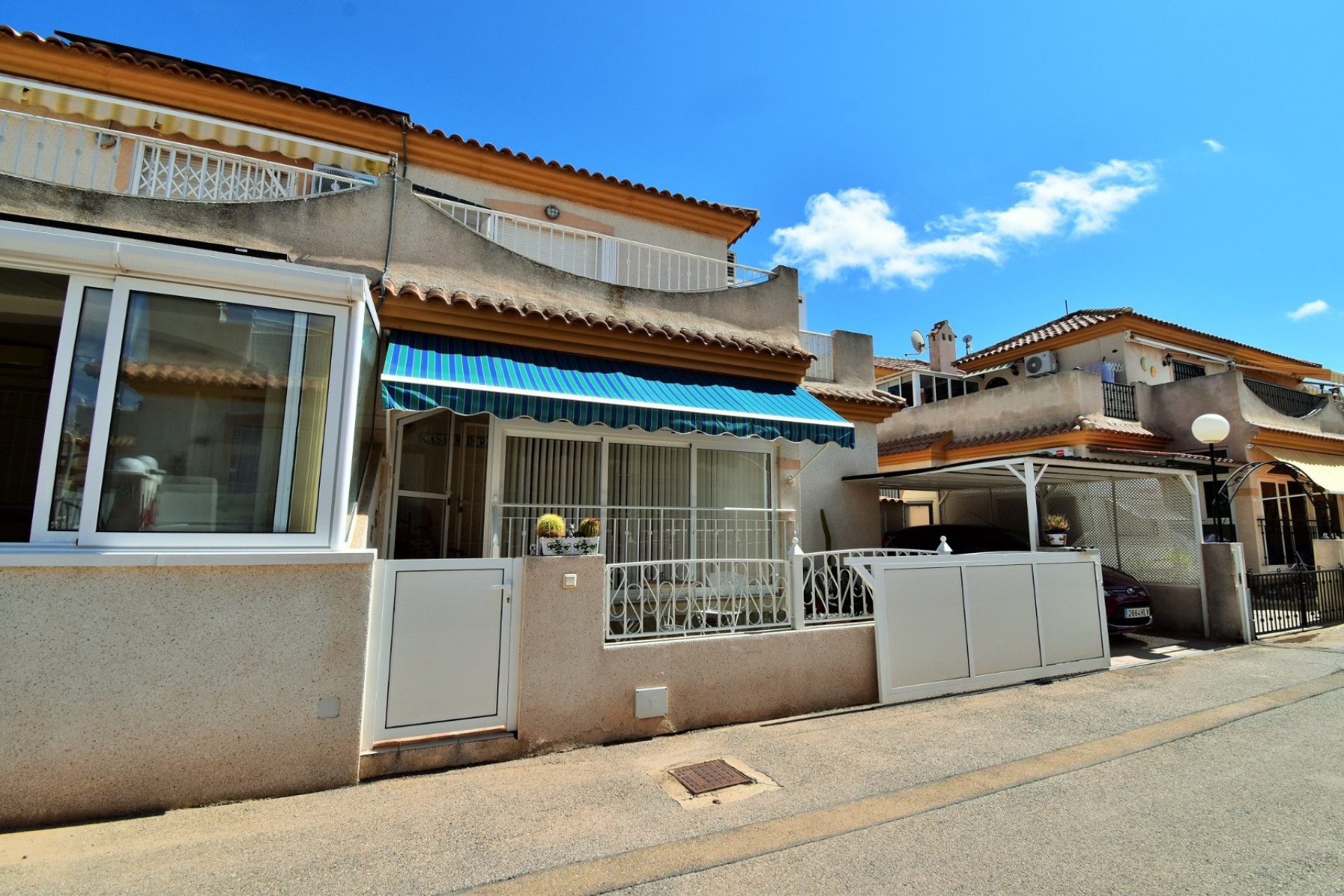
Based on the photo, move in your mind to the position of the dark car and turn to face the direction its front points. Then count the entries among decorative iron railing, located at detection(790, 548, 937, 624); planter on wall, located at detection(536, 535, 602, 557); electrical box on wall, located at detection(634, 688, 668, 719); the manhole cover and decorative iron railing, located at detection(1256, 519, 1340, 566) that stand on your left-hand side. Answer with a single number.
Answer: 1

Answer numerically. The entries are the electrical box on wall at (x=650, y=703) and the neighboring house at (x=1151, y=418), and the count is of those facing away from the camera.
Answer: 0

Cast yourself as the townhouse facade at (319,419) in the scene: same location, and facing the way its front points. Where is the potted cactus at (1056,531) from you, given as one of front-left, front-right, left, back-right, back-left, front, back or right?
front-left

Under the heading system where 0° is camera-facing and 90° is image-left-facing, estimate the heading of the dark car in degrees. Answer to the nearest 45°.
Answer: approximately 315°

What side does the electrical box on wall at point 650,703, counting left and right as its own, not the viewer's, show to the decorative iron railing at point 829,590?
left

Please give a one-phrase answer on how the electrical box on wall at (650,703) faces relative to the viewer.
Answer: facing the viewer and to the right of the viewer

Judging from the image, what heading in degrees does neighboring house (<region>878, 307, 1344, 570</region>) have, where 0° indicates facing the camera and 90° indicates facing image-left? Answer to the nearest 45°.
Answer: approximately 315°

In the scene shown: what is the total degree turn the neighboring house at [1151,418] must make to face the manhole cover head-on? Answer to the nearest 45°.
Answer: approximately 45° to its right

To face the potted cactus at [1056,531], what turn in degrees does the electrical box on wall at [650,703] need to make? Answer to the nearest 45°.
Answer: approximately 90° to its left

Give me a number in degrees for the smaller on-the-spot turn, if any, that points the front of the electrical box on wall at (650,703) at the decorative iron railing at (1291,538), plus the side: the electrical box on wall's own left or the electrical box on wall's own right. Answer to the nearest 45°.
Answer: approximately 90° to the electrical box on wall's own left

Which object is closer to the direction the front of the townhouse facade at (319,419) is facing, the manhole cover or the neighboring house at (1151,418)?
the manhole cover
